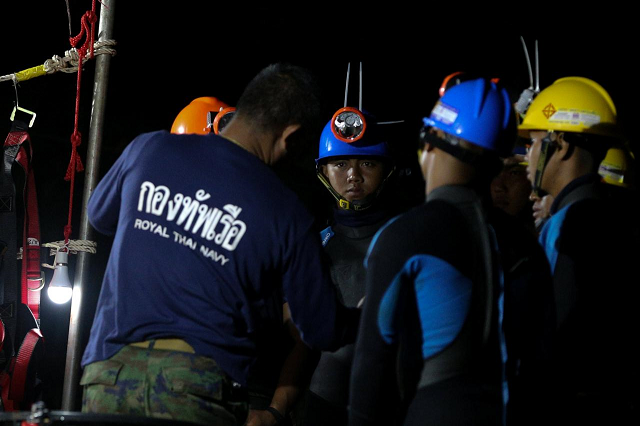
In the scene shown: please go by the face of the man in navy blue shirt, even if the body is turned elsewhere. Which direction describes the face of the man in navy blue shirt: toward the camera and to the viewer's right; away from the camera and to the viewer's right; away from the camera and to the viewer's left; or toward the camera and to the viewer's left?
away from the camera and to the viewer's right

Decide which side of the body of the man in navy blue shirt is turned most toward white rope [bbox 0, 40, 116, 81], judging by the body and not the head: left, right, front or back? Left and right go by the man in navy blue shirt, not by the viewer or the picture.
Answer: left

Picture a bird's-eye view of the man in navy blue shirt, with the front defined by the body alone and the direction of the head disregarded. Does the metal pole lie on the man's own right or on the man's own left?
on the man's own left

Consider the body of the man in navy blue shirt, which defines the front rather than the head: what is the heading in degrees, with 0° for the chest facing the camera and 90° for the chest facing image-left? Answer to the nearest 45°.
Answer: approximately 225°

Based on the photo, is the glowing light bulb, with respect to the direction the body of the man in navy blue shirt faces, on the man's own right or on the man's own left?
on the man's own left
